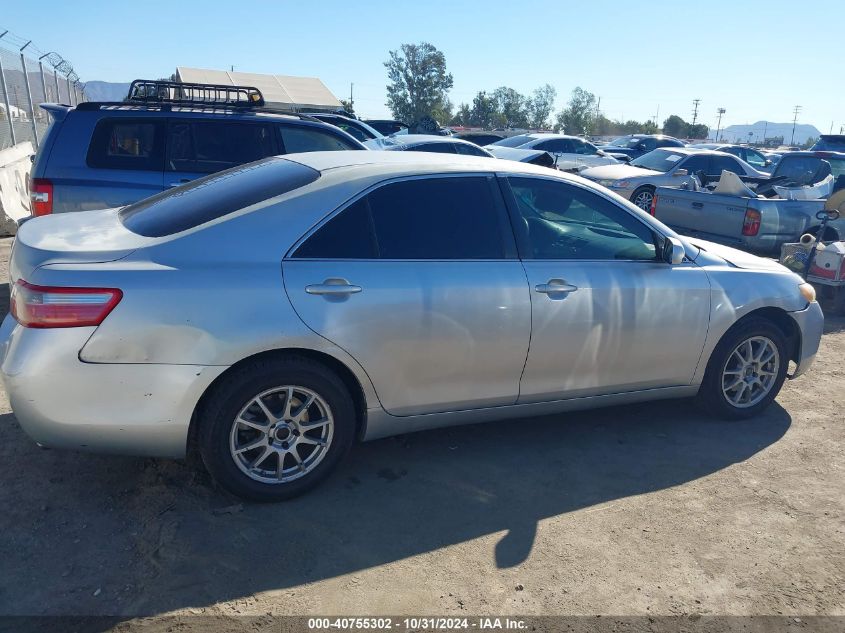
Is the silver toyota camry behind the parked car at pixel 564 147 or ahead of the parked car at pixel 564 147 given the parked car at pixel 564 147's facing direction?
ahead

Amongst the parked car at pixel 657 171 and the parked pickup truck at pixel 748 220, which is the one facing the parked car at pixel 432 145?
the parked car at pixel 657 171

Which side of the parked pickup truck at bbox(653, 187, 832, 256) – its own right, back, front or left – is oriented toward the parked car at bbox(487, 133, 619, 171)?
left

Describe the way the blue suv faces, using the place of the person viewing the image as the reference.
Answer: facing to the right of the viewer

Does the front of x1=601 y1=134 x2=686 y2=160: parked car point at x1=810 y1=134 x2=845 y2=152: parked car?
no

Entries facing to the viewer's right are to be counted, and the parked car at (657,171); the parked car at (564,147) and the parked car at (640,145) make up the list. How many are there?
0

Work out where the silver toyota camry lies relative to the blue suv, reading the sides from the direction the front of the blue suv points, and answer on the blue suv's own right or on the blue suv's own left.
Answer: on the blue suv's own right

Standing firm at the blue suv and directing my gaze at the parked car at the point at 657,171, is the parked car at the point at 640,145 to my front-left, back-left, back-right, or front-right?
front-left

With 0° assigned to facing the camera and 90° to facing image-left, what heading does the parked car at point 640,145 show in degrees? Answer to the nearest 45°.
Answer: approximately 45°

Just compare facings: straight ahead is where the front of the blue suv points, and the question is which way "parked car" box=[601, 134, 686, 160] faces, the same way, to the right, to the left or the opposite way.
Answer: the opposite way

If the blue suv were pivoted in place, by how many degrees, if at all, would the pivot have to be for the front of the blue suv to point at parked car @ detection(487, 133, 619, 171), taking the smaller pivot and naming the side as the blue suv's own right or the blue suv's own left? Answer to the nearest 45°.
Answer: approximately 45° to the blue suv's own left

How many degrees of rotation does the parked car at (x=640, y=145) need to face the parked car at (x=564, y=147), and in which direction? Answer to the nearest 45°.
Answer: approximately 45° to its left

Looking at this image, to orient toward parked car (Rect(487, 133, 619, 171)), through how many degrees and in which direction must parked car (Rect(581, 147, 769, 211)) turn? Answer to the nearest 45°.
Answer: approximately 90° to its right

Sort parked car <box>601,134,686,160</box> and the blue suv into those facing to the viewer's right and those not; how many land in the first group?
1

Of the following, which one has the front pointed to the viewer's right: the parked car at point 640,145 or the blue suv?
the blue suv

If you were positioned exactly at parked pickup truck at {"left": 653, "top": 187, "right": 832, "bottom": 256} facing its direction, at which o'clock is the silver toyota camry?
The silver toyota camry is roughly at 5 o'clock from the parked pickup truck.

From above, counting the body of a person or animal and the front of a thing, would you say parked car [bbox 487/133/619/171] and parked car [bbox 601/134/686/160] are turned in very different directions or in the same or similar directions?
same or similar directions
